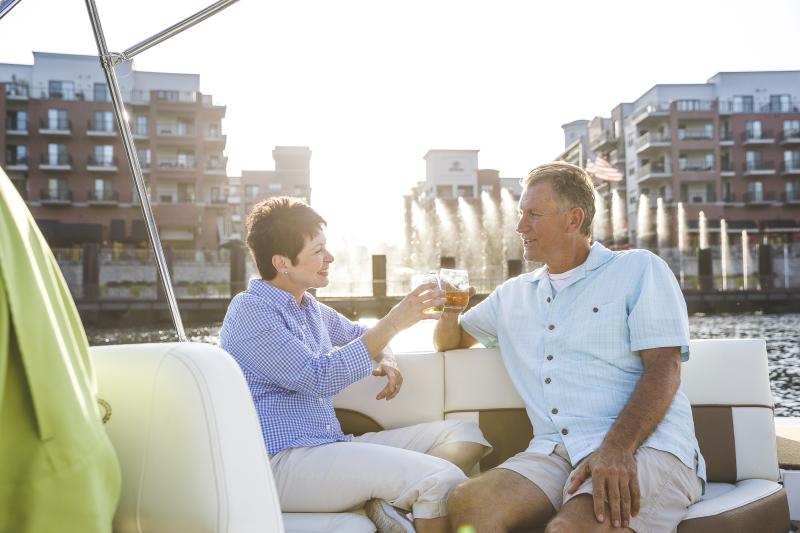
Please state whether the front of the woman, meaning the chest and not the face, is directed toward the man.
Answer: yes

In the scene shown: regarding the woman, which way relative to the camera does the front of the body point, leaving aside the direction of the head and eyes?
to the viewer's right

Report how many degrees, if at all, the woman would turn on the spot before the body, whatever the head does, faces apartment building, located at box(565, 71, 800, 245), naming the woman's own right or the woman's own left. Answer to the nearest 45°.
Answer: approximately 45° to the woman's own left

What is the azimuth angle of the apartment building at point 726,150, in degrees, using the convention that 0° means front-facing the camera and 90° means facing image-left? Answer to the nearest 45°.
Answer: approximately 0°

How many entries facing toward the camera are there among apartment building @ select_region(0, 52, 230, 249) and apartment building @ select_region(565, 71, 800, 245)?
2

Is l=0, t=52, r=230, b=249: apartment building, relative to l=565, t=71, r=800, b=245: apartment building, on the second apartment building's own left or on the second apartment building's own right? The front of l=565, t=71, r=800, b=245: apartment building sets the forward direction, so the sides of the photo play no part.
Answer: on the second apartment building's own right

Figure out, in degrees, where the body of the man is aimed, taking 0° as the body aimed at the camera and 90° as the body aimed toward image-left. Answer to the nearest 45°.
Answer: approximately 45°

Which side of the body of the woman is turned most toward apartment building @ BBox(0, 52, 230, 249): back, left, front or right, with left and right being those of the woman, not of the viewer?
left

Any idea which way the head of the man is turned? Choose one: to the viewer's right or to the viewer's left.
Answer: to the viewer's left

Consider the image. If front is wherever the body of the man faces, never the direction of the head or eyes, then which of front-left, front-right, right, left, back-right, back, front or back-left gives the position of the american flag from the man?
back-right

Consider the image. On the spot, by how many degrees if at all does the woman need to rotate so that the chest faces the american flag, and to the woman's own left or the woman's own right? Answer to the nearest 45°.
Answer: approximately 90° to the woman's own left

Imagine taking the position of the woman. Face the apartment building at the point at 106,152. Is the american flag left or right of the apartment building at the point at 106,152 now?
right

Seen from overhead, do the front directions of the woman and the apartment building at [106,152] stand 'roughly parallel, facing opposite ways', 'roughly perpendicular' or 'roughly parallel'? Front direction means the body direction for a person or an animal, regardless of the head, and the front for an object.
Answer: roughly perpendicular
